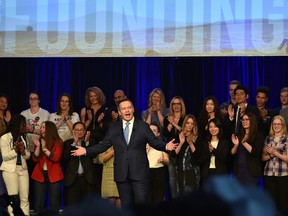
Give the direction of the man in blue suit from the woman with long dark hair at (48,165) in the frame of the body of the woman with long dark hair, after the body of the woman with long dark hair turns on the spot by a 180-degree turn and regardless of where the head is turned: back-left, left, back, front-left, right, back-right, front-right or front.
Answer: right

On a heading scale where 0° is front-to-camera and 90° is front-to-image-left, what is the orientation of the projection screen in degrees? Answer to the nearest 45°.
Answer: approximately 0°

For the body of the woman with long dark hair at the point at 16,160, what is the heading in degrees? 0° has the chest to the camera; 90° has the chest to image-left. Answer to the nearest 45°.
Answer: approximately 315°

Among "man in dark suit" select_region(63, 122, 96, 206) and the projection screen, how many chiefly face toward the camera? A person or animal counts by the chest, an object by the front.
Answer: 2

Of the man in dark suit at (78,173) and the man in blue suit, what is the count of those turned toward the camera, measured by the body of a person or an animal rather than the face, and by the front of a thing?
2

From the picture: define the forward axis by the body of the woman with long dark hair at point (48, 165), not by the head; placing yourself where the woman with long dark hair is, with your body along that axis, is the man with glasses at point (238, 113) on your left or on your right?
on your left

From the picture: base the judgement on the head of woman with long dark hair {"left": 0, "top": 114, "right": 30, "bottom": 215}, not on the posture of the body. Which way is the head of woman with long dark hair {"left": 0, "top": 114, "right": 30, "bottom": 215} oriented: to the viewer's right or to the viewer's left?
to the viewer's right
